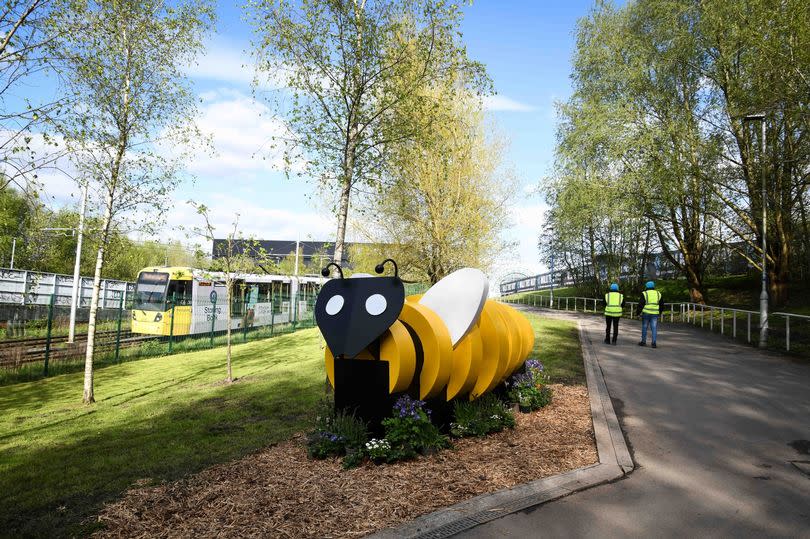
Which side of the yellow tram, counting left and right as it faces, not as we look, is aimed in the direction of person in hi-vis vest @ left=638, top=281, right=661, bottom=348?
left

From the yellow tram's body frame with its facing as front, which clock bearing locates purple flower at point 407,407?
The purple flower is roughly at 10 o'clock from the yellow tram.

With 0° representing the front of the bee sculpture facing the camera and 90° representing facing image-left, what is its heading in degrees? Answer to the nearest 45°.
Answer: approximately 45°

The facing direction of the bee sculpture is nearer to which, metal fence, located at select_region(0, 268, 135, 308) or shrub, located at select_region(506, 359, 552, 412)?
the metal fence

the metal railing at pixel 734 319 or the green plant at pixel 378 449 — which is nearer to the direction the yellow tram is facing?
the green plant

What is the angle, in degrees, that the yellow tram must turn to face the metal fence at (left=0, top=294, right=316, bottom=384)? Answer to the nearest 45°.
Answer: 0° — it already faces it

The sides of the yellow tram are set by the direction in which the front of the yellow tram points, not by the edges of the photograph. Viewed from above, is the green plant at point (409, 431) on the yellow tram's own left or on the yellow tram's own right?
on the yellow tram's own left

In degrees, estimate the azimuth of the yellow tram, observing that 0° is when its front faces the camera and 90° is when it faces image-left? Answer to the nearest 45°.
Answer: approximately 45°

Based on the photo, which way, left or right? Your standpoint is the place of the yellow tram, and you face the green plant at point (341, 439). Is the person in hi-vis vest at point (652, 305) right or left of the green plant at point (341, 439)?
left
